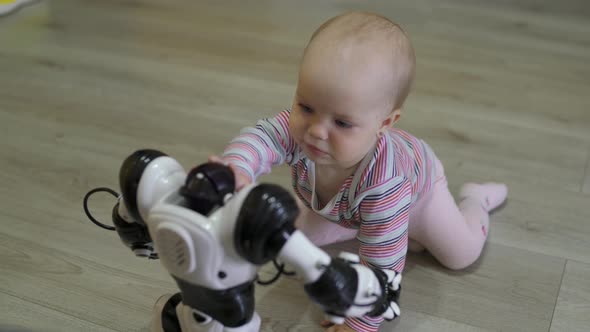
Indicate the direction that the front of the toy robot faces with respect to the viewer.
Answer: facing away from the viewer and to the right of the viewer

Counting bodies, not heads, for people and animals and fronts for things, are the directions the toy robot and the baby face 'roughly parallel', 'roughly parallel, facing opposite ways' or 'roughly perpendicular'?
roughly parallel, facing opposite ways

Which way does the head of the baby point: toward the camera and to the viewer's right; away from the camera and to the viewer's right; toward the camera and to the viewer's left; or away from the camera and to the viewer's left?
toward the camera and to the viewer's left

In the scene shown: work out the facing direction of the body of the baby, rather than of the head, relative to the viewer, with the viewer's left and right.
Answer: facing the viewer and to the left of the viewer
